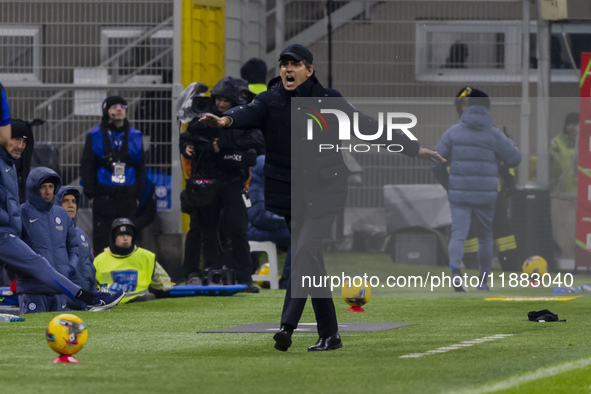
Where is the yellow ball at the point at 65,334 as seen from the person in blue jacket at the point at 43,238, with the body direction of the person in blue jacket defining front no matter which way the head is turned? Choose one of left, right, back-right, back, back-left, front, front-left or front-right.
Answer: front-right

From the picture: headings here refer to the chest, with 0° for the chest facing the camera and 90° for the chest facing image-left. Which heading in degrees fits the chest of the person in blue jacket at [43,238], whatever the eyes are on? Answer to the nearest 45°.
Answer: approximately 315°

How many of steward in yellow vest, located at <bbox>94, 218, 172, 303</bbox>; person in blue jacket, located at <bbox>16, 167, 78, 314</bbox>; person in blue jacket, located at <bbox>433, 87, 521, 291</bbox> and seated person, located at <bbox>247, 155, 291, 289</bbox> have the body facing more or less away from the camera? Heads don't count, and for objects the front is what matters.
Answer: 1

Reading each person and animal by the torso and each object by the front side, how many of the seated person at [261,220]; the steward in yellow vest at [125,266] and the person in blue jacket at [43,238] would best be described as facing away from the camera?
0

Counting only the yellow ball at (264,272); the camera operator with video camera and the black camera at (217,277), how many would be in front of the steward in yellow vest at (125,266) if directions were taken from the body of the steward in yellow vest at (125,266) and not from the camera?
0

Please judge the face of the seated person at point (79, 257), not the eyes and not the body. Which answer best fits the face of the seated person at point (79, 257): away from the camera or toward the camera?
toward the camera

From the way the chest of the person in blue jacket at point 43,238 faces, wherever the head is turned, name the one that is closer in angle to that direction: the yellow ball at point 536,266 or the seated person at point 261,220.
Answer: the yellow ball

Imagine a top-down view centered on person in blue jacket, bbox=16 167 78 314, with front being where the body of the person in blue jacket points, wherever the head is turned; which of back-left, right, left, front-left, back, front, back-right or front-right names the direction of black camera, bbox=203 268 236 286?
left

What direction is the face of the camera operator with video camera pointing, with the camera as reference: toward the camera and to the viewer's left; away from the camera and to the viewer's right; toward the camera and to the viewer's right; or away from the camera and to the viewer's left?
toward the camera and to the viewer's left

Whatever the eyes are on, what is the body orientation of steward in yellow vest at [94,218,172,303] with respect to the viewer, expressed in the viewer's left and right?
facing the viewer

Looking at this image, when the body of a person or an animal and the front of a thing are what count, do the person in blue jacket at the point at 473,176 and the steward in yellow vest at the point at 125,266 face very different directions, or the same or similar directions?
very different directions

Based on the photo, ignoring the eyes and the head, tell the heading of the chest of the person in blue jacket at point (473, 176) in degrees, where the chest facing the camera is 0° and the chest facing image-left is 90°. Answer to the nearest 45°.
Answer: approximately 180°
